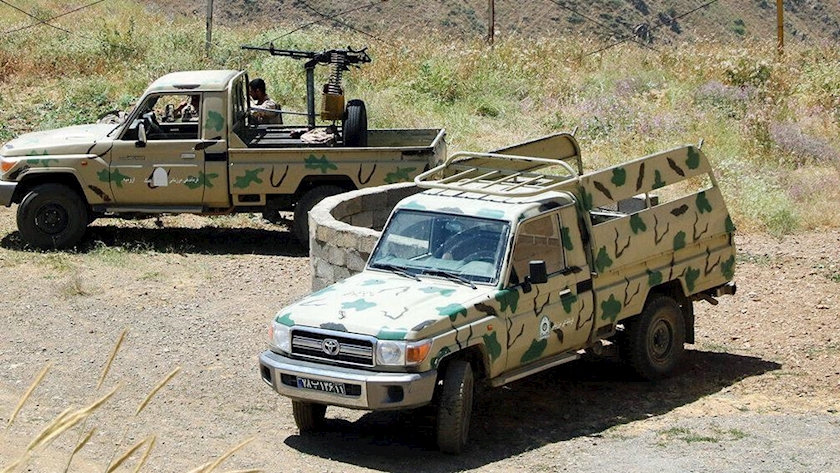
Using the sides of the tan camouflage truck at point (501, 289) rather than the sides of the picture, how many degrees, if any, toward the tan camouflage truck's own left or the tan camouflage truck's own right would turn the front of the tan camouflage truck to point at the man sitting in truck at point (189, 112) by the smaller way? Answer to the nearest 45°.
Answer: approximately 90° to the tan camouflage truck's own right

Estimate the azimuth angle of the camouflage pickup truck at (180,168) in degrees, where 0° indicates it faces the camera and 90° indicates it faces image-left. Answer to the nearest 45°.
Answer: approximately 90°

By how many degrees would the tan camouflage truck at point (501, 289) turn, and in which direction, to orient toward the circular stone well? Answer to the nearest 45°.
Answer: approximately 90° to its right

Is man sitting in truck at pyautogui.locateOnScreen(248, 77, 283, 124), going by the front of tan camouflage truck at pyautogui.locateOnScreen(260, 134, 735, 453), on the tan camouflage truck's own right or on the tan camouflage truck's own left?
on the tan camouflage truck's own right

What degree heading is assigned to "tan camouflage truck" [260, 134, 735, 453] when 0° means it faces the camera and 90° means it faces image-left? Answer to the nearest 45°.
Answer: approximately 45°
